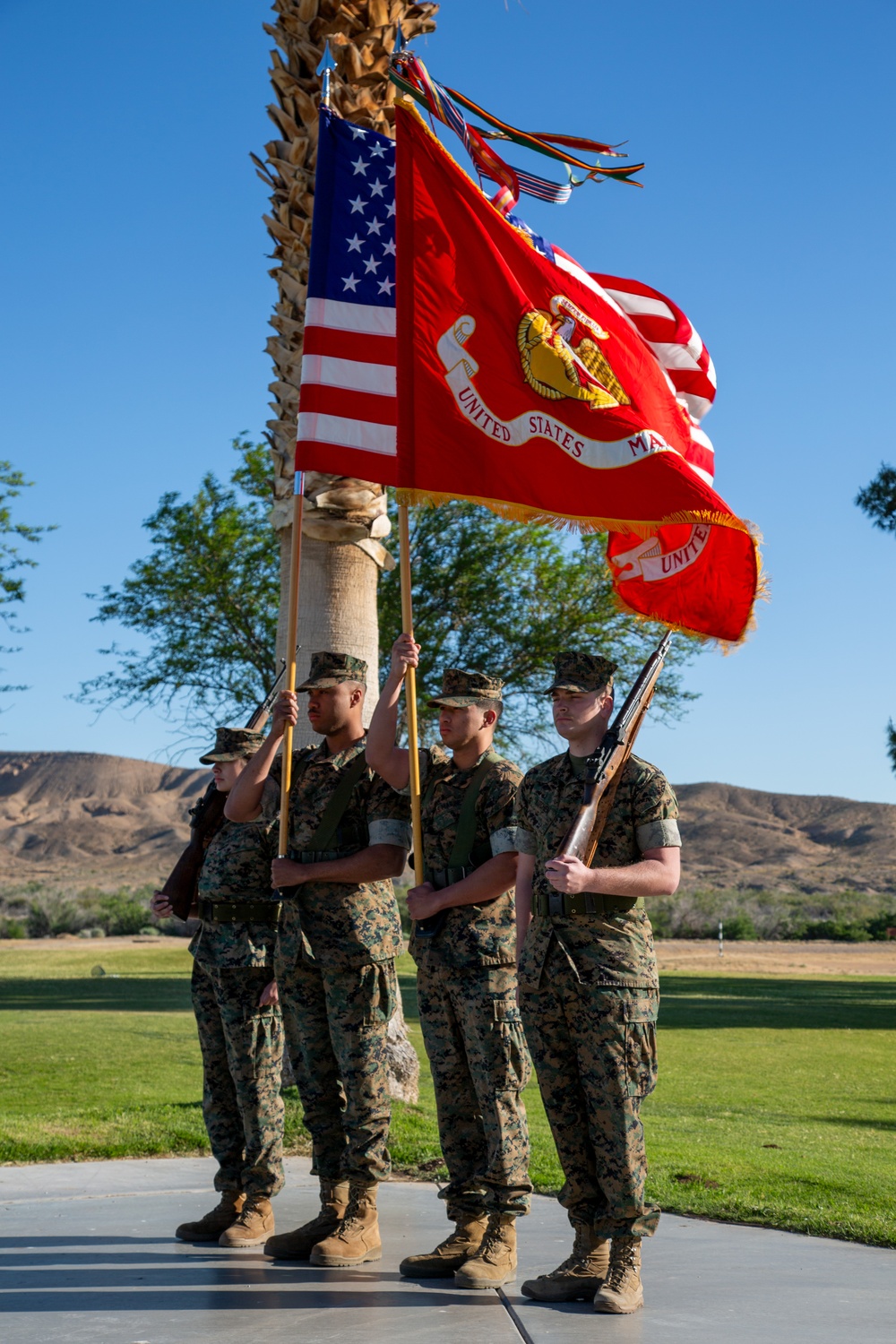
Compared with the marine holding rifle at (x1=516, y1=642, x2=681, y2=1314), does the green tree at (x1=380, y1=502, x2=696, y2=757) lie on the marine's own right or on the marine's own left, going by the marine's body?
on the marine's own right

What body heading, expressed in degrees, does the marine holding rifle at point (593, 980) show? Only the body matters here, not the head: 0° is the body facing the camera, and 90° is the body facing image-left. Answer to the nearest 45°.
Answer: approximately 45°

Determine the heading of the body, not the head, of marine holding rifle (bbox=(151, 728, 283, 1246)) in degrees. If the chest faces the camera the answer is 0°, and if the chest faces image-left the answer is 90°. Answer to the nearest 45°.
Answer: approximately 45°

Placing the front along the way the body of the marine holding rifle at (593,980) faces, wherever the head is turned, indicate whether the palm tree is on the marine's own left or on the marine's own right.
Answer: on the marine's own right

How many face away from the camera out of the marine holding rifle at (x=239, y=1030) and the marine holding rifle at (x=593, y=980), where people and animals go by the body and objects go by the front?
0

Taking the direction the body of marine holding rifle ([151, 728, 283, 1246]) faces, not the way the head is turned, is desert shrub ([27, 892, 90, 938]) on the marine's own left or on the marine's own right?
on the marine's own right
